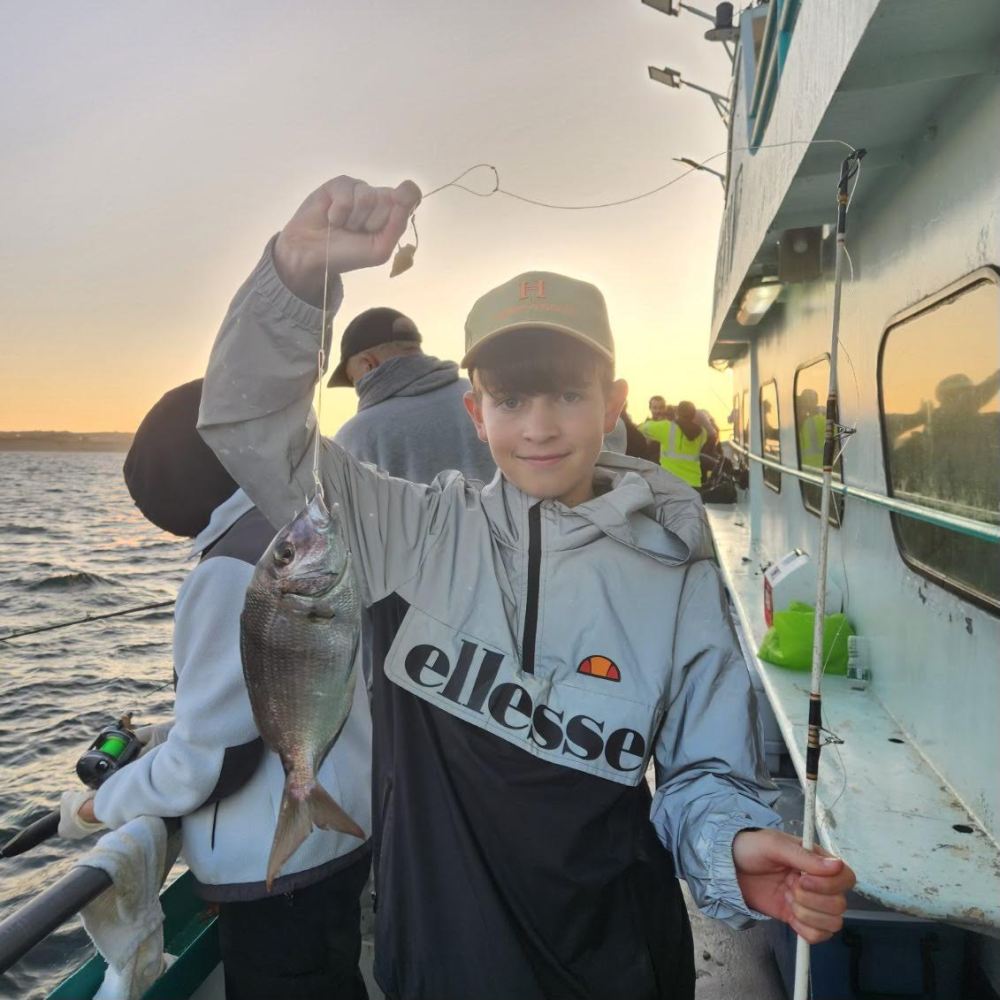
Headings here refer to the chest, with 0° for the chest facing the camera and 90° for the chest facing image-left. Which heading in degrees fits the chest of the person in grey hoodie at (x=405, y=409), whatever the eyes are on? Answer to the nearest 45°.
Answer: approximately 135°

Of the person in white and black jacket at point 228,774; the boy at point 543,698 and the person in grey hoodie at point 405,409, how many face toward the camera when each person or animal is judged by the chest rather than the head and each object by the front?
1

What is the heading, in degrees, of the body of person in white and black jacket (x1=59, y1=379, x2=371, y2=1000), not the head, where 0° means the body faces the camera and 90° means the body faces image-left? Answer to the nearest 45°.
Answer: approximately 90°

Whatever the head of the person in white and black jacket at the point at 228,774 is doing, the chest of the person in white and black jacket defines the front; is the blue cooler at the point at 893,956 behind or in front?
behind

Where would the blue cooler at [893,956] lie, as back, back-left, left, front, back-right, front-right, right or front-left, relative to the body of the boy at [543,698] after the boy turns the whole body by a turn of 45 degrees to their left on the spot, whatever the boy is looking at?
left

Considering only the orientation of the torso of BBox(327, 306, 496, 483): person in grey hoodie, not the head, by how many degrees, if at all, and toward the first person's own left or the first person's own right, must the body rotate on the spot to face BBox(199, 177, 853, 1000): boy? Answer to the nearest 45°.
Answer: approximately 135° to the first person's own left

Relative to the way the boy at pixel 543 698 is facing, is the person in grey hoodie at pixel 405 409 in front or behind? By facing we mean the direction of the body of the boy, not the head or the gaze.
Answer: behind

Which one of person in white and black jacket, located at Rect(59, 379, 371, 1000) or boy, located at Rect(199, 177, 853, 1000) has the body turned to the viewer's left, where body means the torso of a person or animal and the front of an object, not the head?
the person in white and black jacket

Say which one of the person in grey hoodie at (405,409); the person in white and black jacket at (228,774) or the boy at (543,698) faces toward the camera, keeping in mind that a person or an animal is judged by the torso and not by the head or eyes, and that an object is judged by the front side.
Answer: the boy

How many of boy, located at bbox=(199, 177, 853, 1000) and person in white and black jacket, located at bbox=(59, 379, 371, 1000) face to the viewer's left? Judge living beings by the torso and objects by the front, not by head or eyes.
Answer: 1

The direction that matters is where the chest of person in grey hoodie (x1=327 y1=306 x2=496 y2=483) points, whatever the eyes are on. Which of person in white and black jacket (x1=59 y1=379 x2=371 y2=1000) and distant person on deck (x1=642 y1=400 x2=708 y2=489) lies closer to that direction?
the distant person on deck

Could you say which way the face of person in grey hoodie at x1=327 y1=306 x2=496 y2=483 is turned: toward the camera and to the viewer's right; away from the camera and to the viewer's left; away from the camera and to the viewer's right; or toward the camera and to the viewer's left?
away from the camera and to the viewer's left

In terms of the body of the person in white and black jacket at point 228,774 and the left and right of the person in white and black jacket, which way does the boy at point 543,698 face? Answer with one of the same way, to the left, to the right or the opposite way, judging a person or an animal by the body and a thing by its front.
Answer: to the left

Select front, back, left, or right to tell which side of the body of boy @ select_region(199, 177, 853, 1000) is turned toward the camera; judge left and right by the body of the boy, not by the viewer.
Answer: front
